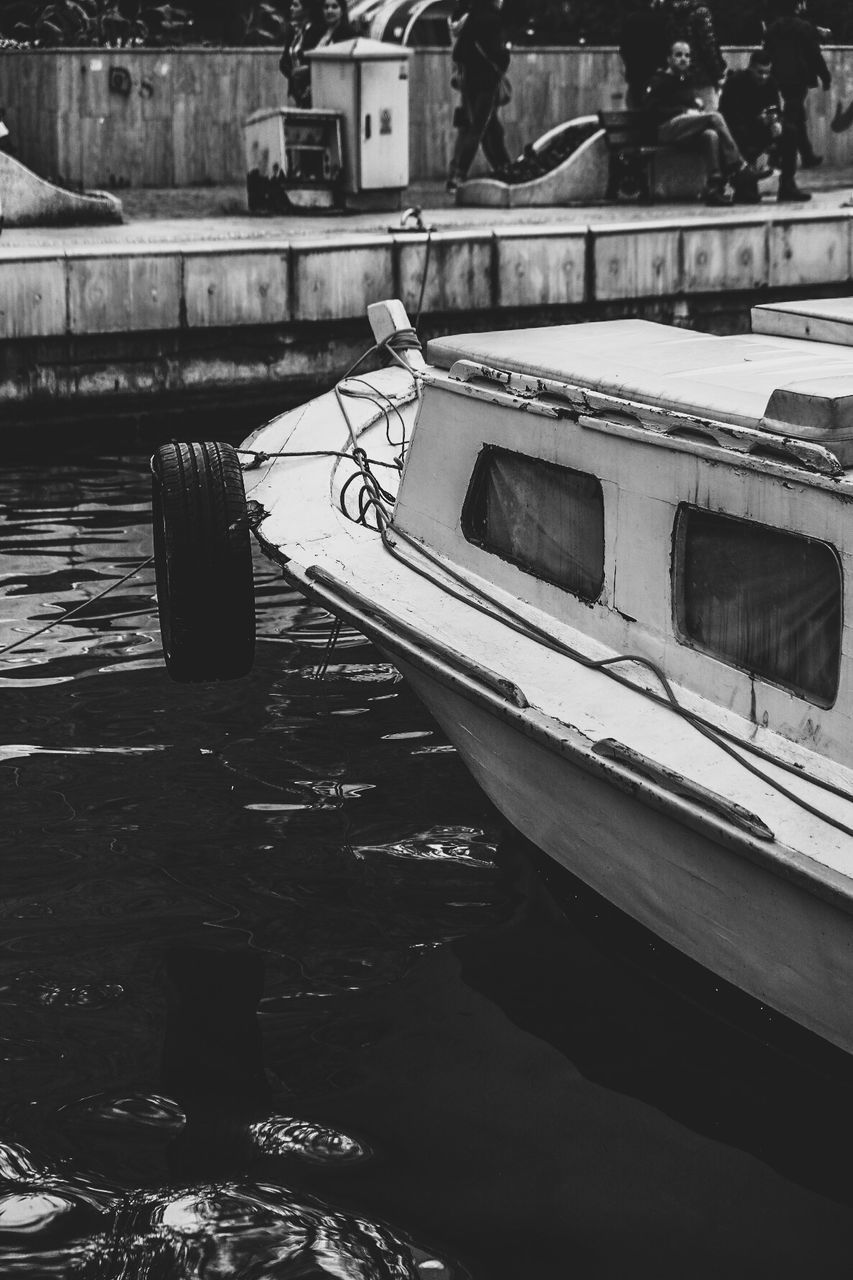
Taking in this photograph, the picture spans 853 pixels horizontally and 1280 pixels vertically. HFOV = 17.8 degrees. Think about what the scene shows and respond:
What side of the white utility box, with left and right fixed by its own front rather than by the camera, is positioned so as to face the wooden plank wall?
back

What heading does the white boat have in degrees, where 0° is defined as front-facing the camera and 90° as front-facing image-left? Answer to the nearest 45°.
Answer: approximately 135°

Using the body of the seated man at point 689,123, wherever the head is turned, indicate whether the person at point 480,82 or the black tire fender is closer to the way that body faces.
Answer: the black tire fender

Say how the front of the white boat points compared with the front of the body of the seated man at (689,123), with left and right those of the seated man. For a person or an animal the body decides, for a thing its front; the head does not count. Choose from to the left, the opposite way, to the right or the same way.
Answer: the opposite way

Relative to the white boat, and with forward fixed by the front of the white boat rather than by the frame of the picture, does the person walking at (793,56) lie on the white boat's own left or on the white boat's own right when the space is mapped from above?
on the white boat's own right

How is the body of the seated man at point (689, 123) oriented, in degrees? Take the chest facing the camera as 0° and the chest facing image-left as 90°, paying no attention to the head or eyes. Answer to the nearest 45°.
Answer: approximately 315°

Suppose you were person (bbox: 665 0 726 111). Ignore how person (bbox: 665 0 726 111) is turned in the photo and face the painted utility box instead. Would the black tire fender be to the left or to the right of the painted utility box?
left
